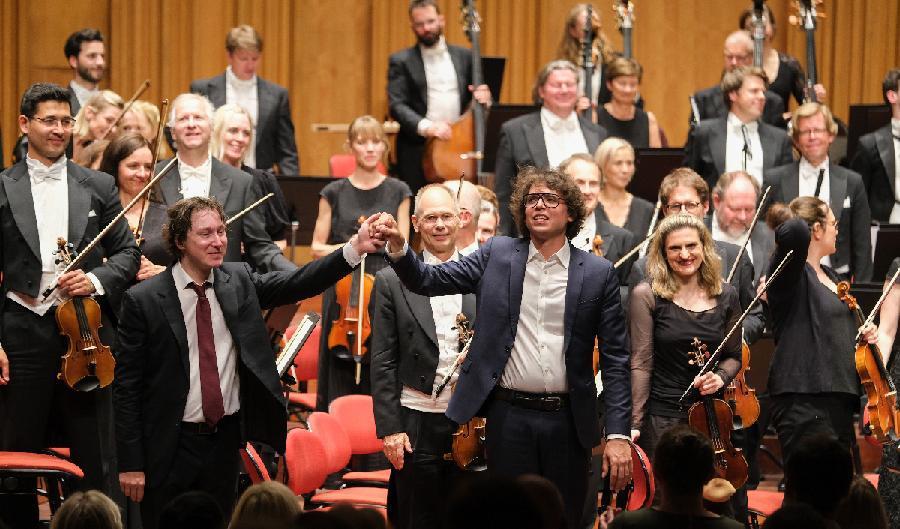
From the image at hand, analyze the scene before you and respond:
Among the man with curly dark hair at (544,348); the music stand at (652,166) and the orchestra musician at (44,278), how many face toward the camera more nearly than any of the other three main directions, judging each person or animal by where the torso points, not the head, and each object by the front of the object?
2

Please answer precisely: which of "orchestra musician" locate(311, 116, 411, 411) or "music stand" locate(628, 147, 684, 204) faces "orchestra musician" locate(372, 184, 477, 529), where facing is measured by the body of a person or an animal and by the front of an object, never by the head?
"orchestra musician" locate(311, 116, 411, 411)

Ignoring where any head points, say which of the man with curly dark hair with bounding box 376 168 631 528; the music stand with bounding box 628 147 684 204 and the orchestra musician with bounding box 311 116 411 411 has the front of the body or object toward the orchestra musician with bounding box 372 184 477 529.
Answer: the orchestra musician with bounding box 311 116 411 411

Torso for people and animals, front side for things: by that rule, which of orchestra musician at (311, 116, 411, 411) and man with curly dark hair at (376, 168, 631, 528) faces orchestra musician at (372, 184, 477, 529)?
orchestra musician at (311, 116, 411, 411)

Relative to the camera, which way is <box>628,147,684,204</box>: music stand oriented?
away from the camera

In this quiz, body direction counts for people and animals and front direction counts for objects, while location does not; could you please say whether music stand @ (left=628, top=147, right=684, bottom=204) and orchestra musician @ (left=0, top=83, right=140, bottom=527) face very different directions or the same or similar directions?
very different directions

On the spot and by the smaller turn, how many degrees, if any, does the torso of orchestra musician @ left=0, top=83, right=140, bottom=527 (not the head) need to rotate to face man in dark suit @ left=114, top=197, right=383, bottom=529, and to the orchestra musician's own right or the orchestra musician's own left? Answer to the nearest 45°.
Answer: approximately 45° to the orchestra musician's own left

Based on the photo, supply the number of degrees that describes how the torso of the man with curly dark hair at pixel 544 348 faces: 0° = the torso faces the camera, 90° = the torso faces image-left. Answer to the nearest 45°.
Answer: approximately 0°
